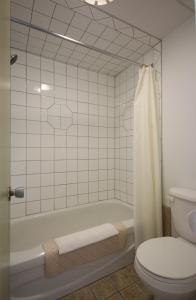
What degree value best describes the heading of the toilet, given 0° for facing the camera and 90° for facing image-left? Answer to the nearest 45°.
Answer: approximately 45°

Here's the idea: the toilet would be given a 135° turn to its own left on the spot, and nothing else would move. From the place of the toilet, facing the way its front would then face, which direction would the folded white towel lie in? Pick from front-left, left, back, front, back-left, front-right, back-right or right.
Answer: back
